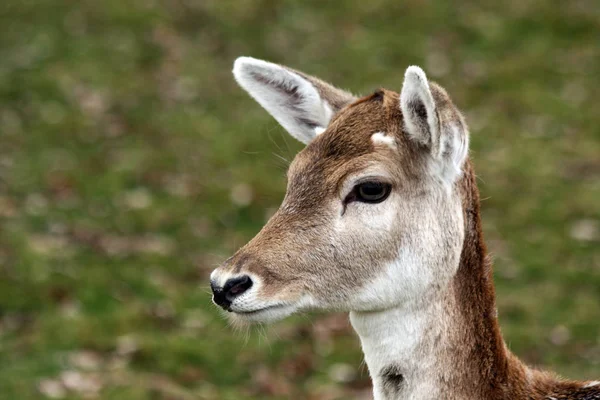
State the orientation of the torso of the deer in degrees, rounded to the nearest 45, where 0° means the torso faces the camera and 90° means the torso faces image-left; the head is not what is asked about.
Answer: approximately 90°
